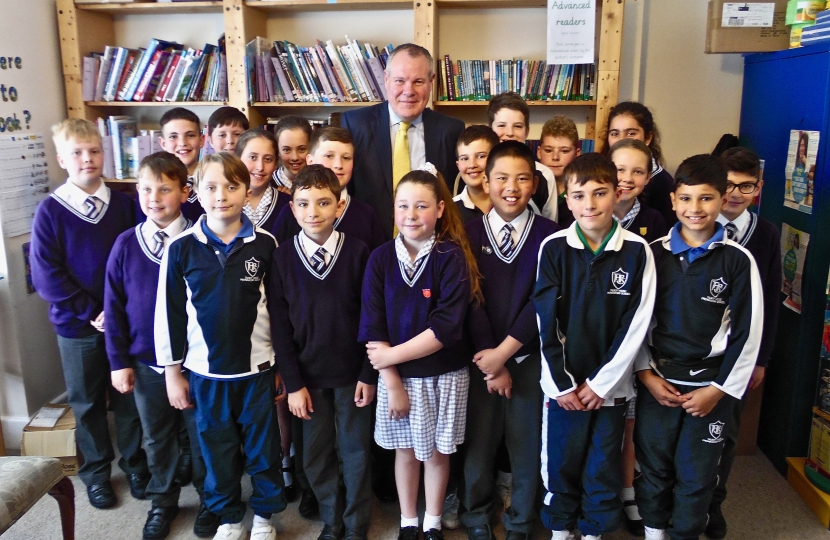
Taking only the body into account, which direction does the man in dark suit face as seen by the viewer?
toward the camera

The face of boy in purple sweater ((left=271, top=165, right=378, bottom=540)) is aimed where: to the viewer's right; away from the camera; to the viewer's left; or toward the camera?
toward the camera

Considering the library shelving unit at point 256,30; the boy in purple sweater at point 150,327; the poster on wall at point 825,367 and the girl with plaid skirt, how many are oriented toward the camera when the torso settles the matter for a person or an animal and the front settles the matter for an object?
3

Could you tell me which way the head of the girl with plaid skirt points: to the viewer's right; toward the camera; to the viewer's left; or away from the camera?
toward the camera

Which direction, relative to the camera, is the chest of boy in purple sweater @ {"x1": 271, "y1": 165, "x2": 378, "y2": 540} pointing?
toward the camera

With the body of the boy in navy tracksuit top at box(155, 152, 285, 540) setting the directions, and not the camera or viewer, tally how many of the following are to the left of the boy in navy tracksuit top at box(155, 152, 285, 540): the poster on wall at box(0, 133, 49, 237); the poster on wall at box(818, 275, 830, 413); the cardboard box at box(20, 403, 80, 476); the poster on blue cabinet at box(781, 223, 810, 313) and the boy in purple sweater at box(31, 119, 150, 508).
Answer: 2

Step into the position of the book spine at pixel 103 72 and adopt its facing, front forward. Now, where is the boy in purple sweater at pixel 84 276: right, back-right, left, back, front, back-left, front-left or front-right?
front

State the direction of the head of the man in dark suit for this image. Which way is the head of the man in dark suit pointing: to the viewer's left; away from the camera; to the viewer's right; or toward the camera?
toward the camera

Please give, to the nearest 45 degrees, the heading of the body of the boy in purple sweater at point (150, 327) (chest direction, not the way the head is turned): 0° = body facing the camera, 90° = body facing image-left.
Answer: approximately 0°

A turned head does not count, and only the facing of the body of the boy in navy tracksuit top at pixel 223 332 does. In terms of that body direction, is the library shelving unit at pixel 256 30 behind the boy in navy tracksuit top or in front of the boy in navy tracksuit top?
behind

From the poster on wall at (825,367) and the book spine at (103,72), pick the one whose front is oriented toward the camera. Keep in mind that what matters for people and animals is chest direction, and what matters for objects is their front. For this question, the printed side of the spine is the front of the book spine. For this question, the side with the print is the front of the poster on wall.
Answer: the book spine

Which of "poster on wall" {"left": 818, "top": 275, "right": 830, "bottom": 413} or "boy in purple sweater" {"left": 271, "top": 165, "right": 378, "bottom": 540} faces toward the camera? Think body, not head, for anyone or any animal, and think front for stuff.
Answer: the boy in purple sweater
